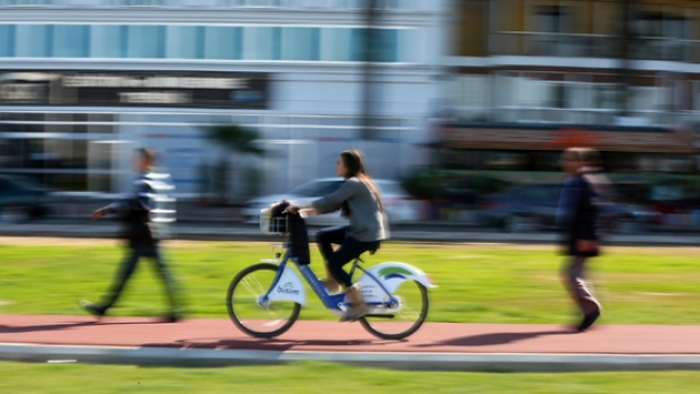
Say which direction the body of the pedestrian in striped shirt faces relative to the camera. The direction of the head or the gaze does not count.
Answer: to the viewer's left

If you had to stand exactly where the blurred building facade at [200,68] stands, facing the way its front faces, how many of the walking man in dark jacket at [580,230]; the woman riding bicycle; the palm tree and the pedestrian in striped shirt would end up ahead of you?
4

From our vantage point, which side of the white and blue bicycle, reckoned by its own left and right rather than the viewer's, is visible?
left

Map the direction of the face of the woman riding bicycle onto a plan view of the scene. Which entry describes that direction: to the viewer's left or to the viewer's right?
to the viewer's left

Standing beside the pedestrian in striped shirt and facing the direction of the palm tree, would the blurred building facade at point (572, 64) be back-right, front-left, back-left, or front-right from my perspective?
front-right

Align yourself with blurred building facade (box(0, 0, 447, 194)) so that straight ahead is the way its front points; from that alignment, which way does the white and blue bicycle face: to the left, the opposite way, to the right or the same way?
to the right

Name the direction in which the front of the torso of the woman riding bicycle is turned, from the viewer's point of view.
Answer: to the viewer's left

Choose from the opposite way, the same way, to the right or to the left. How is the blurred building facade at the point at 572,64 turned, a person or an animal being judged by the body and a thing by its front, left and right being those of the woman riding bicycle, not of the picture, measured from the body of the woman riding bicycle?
to the left

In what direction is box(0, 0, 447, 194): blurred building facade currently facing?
toward the camera

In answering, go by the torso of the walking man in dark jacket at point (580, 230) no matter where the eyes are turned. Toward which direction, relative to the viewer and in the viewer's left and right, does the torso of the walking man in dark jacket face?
facing to the left of the viewer

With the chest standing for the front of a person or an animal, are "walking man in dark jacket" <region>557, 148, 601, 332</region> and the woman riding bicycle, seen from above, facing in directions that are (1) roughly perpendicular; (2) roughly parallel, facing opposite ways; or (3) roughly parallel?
roughly parallel

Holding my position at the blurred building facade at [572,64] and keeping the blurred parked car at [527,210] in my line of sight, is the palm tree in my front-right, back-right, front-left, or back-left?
front-right

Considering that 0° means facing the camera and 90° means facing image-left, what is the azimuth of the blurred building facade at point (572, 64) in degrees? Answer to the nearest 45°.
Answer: approximately 0°
